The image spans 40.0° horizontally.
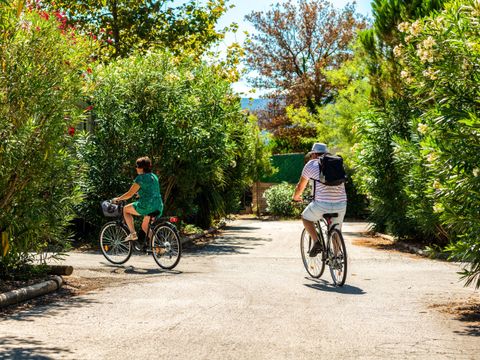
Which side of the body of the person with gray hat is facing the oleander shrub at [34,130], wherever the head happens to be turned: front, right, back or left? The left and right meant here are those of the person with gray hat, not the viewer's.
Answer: left

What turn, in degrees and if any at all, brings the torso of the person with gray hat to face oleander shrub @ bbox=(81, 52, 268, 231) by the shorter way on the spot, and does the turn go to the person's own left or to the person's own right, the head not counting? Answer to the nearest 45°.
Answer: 0° — they already face it

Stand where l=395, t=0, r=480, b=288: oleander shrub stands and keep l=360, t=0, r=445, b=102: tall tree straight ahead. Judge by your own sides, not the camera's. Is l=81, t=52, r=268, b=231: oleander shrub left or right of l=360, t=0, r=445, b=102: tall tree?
left

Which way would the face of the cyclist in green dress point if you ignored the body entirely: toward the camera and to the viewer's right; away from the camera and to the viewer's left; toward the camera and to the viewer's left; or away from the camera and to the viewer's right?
away from the camera and to the viewer's left

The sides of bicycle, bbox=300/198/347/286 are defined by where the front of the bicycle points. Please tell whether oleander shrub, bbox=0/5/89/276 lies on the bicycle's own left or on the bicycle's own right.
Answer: on the bicycle's own left

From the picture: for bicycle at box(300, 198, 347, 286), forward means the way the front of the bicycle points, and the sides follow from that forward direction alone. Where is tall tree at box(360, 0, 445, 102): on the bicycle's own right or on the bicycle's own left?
on the bicycle's own right

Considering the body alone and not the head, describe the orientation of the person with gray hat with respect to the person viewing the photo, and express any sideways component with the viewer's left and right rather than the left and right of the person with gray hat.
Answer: facing away from the viewer and to the left of the viewer

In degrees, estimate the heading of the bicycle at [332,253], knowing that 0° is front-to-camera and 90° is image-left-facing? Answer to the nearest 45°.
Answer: approximately 135°
